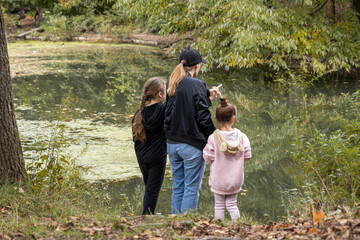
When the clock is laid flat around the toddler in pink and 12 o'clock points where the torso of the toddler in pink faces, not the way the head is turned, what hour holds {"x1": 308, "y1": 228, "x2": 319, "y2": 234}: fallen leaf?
The fallen leaf is roughly at 5 o'clock from the toddler in pink.

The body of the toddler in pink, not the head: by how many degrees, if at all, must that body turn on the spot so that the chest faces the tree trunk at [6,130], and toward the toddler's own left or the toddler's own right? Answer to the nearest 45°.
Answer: approximately 90° to the toddler's own left

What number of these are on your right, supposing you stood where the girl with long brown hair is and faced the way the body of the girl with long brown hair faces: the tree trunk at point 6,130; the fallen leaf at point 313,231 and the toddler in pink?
2

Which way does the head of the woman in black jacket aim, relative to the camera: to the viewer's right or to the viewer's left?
to the viewer's right

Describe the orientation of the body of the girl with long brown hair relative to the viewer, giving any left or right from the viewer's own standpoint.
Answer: facing away from the viewer and to the right of the viewer

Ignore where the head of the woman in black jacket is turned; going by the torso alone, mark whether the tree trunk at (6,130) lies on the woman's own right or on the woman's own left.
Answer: on the woman's own left

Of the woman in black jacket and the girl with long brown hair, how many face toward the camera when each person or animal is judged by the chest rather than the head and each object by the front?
0

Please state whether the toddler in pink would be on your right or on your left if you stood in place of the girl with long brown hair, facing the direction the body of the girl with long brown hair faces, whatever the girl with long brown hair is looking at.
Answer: on your right

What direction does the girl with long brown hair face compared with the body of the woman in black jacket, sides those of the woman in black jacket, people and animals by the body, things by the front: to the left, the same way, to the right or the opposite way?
the same way

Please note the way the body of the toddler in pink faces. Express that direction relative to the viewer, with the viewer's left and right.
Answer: facing away from the viewer

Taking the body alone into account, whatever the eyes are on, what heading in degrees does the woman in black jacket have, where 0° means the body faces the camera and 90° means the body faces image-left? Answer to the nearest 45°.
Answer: approximately 225°
